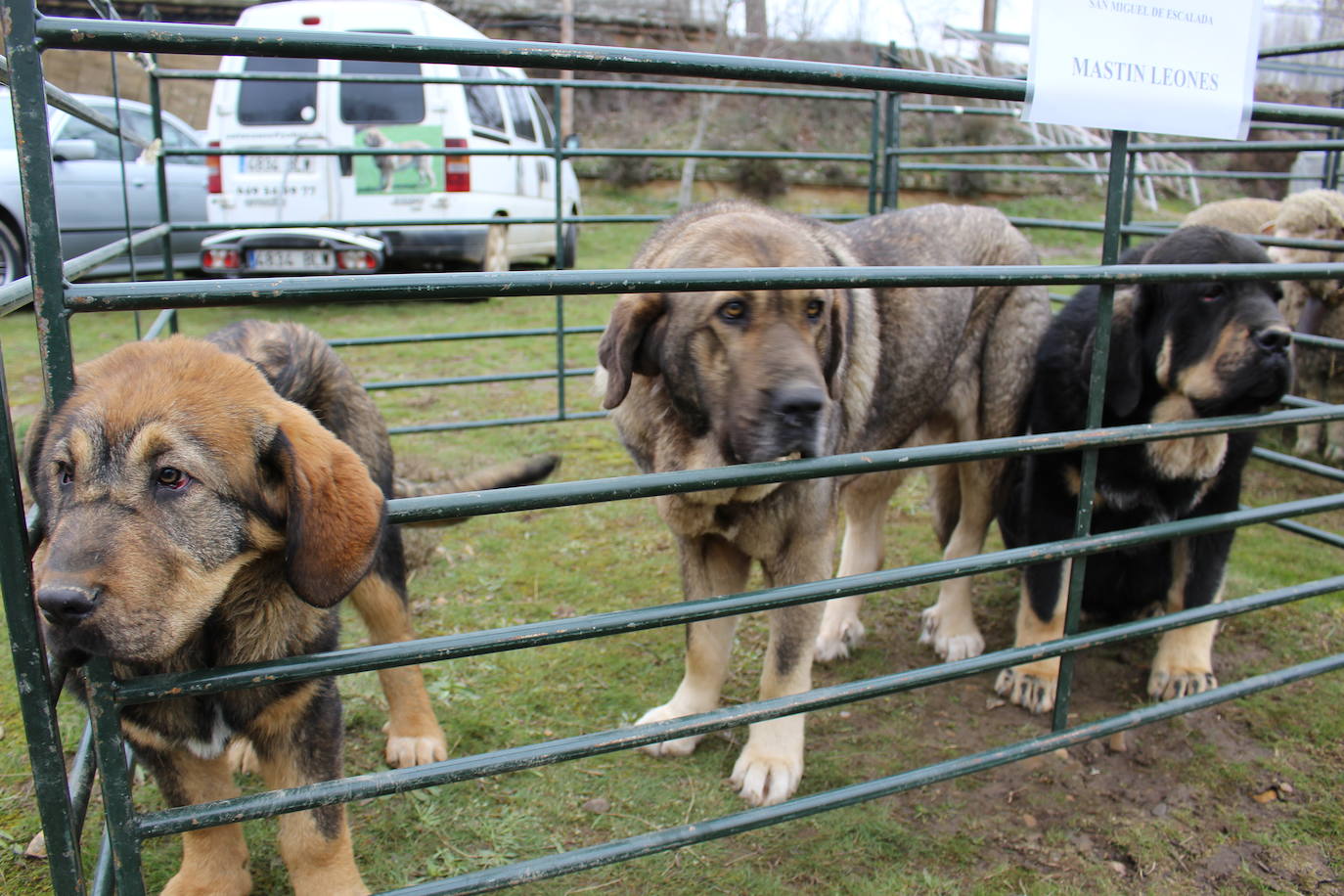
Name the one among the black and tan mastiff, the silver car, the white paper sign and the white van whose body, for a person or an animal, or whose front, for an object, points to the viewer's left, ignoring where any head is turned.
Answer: the silver car

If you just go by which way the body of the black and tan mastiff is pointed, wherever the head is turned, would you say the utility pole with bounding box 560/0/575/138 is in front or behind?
behind

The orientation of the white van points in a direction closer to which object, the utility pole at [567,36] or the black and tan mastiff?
the utility pole

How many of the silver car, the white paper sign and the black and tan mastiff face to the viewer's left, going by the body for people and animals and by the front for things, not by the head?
1

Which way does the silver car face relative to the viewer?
to the viewer's left

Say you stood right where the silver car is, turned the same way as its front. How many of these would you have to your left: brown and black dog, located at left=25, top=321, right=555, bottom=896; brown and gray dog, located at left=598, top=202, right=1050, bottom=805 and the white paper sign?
3

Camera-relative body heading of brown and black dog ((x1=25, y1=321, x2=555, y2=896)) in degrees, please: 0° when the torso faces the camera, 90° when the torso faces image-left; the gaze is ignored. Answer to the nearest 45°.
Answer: approximately 45°

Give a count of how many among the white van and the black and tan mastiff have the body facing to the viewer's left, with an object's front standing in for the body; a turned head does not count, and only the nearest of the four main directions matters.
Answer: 0

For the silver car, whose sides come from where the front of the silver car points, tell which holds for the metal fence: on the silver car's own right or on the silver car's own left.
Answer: on the silver car's own left
